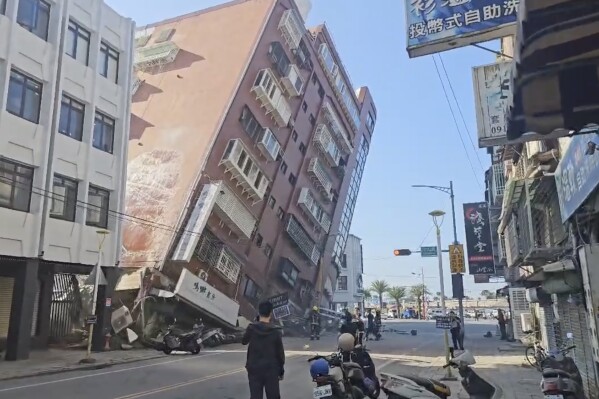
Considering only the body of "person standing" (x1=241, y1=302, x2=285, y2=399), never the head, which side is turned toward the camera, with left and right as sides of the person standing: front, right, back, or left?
back

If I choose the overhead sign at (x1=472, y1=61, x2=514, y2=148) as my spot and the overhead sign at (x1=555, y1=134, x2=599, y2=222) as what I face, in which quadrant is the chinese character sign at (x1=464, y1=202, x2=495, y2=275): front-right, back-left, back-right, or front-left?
back-left

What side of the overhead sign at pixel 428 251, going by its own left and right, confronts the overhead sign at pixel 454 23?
front

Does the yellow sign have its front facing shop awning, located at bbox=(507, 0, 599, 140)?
yes

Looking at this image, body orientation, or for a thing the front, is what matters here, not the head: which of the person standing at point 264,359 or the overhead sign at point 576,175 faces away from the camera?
the person standing

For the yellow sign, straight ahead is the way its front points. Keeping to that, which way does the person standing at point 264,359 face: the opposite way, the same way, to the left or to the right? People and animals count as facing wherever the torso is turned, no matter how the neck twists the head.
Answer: the opposite way

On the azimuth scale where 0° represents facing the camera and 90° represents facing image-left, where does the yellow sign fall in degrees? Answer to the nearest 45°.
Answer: approximately 0°

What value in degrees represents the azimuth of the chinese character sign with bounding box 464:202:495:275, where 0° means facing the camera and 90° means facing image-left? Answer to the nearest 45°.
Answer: approximately 0°

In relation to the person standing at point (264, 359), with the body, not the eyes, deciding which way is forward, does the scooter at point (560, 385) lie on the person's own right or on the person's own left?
on the person's own right

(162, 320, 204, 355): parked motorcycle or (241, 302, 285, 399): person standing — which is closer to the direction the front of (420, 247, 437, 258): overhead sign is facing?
the person standing

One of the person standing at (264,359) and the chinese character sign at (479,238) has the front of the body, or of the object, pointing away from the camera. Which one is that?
the person standing

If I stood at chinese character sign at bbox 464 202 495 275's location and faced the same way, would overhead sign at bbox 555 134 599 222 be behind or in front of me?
in front
